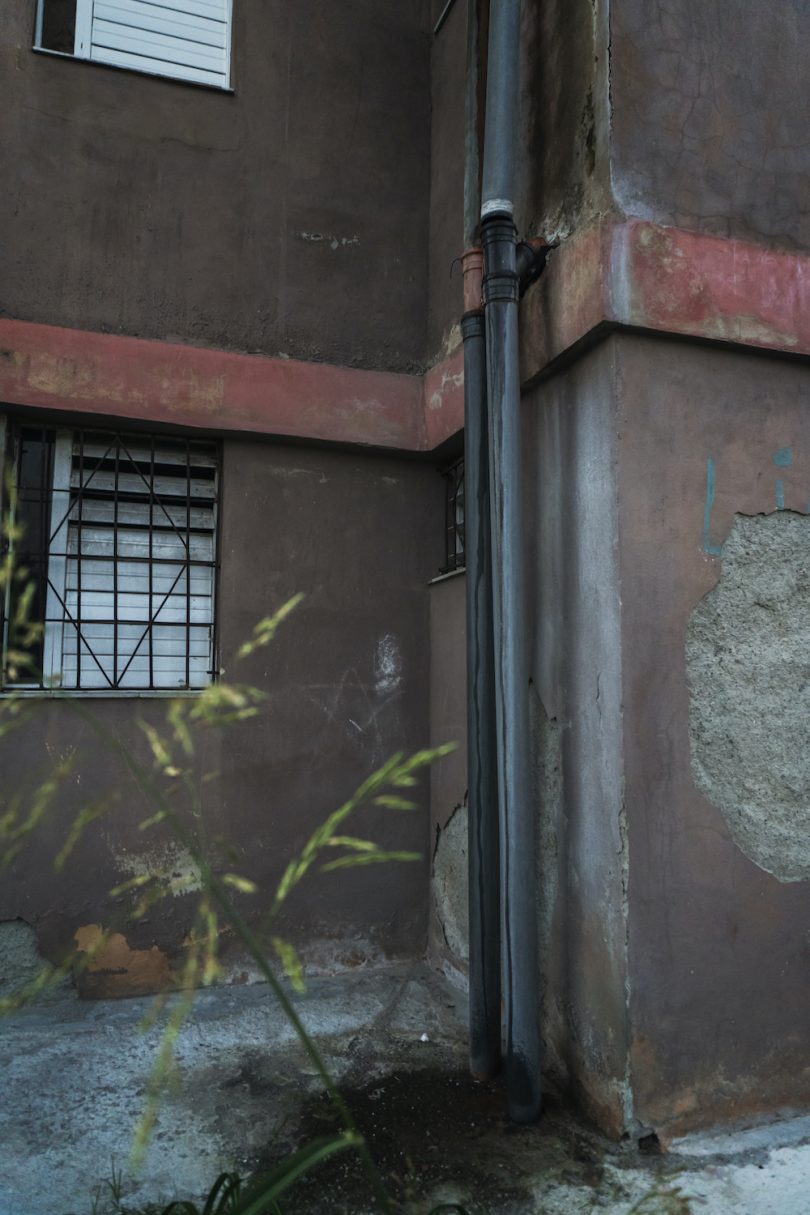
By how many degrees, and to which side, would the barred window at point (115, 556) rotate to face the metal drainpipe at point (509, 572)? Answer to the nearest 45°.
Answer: approximately 45° to its left

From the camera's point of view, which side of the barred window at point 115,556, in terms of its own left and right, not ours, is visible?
front

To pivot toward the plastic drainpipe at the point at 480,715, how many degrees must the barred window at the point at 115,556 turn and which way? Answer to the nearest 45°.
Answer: approximately 45° to its left
